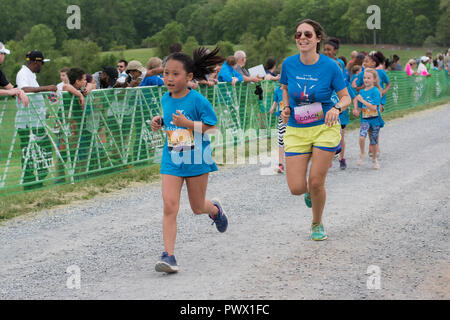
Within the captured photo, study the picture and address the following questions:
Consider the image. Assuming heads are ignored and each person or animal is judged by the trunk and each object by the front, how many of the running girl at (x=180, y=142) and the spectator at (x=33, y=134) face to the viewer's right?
1

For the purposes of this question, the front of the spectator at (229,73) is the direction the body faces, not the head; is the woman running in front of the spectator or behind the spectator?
in front

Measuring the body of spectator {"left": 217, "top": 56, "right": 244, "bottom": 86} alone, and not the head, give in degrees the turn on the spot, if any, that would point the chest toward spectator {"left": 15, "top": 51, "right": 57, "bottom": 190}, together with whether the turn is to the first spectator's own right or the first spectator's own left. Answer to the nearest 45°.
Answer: approximately 90° to the first spectator's own right

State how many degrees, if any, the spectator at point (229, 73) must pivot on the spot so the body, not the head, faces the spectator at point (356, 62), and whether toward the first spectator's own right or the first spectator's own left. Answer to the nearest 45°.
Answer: approximately 45° to the first spectator's own left

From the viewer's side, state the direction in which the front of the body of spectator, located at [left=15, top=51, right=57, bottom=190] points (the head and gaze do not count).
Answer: to the viewer's right

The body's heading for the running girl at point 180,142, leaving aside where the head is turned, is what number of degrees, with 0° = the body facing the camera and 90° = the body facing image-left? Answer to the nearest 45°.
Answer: approximately 45°

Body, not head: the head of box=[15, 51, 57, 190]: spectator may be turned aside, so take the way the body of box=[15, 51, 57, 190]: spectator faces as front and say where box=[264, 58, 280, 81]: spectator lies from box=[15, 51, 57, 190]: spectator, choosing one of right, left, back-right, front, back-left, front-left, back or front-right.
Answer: front-left

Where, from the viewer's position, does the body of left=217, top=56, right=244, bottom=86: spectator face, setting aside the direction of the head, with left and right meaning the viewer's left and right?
facing the viewer and to the right of the viewer

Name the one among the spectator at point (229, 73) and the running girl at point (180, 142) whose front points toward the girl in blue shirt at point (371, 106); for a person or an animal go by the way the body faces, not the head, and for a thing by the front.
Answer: the spectator

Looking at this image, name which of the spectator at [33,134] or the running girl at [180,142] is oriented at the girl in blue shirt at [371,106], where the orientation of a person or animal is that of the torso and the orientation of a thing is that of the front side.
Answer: the spectator

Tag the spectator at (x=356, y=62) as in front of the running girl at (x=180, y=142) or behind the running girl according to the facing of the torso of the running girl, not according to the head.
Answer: behind

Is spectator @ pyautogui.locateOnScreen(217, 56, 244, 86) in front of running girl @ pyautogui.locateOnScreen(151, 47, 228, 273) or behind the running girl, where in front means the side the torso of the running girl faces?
behind

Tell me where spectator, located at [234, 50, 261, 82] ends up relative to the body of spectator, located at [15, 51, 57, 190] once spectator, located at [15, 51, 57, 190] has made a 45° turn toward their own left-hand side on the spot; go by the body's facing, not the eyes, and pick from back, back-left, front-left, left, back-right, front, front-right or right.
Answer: front
